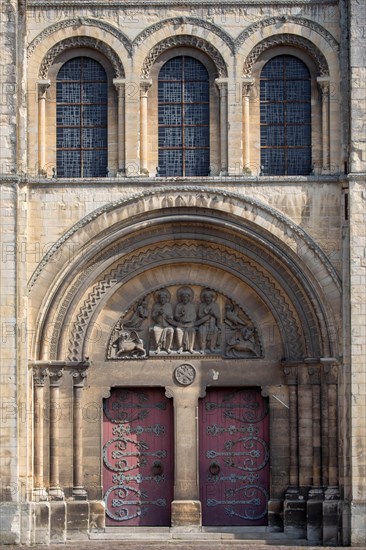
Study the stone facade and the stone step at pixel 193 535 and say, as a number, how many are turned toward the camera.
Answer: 2

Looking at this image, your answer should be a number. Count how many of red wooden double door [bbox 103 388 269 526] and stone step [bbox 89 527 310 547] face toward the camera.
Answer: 2

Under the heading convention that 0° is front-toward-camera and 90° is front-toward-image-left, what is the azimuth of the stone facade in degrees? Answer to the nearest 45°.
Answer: approximately 0°
